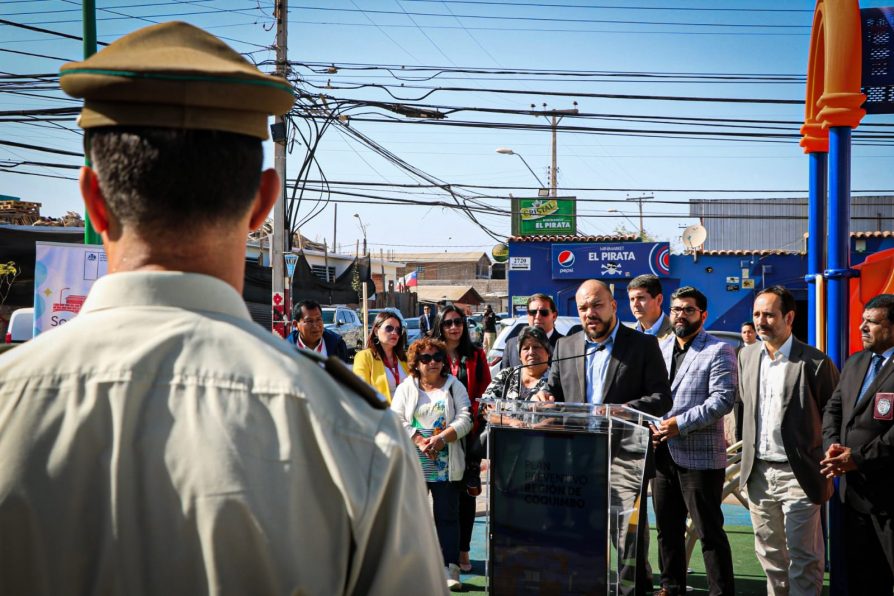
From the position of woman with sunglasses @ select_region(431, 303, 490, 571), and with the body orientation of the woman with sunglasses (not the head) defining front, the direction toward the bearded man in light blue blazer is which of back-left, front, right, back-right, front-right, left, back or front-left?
front-left

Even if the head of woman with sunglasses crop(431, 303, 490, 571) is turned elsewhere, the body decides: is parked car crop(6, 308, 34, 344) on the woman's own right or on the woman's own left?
on the woman's own right

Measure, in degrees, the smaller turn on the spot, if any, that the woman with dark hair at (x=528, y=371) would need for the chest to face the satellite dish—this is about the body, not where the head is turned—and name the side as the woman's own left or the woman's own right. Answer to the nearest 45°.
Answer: approximately 180°

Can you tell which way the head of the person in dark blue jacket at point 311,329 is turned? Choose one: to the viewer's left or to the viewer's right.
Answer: to the viewer's right

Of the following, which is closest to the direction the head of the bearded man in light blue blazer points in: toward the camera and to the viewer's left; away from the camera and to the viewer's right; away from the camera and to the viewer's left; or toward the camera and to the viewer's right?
toward the camera and to the viewer's left

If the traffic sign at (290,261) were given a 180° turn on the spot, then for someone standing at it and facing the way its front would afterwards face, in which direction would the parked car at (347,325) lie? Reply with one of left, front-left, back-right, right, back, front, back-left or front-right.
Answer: front

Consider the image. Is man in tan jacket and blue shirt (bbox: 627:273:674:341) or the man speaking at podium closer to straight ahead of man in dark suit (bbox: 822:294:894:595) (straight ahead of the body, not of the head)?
the man speaking at podium

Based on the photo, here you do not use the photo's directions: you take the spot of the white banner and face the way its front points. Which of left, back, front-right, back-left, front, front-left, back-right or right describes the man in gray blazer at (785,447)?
front-left

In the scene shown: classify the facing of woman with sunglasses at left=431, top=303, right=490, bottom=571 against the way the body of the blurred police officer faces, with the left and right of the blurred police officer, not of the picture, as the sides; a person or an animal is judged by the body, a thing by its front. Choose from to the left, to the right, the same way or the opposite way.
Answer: the opposite way

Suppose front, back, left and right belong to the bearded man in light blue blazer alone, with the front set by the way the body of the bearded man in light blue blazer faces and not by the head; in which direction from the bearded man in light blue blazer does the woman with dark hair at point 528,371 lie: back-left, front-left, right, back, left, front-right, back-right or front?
front-right

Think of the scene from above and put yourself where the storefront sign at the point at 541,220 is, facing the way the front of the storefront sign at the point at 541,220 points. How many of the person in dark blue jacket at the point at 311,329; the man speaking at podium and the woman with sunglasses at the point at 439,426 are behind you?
0

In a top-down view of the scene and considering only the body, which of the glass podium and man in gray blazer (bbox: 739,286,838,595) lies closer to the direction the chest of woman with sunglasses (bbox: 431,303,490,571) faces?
the glass podium

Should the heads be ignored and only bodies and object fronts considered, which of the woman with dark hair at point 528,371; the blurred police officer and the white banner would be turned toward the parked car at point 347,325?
the blurred police officer

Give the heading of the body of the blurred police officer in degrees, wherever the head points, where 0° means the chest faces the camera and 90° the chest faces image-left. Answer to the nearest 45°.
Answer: approximately 180°

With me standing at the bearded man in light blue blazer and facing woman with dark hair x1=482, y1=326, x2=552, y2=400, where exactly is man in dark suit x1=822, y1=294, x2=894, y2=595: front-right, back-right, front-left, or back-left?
back-left

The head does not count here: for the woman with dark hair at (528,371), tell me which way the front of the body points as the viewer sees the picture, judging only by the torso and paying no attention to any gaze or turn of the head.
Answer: toward the camera

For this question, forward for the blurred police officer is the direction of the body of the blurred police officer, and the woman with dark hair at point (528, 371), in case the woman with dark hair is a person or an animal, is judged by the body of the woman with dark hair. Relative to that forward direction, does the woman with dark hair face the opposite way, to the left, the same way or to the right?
the opposite way

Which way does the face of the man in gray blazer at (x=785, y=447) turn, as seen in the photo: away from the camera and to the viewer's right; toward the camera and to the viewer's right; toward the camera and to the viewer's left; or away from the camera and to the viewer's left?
toward the camera and to the viewer's left

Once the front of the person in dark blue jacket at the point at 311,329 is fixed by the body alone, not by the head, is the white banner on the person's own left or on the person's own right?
on the person's own right

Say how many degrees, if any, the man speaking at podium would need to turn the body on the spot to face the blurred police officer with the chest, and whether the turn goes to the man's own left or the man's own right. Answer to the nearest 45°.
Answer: approximately 45° to the man's own left
